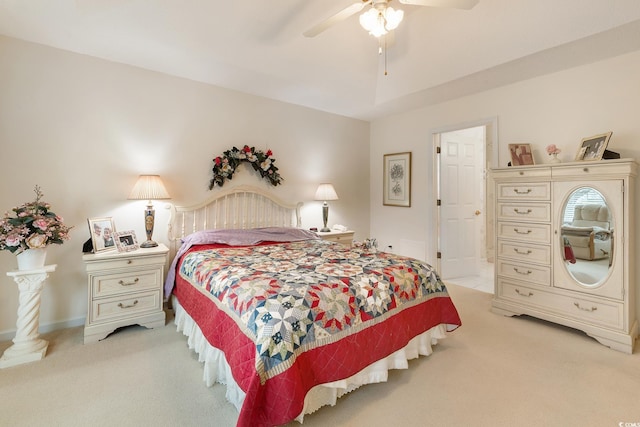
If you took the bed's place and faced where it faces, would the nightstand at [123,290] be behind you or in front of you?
behind

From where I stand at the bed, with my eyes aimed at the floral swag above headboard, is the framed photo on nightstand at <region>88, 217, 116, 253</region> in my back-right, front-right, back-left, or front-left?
front-left

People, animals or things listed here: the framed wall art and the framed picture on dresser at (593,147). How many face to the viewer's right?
0

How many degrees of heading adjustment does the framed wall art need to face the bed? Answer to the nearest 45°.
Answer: approximately 45° to its left

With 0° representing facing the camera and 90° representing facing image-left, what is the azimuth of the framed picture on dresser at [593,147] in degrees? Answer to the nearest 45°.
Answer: approximately 45°

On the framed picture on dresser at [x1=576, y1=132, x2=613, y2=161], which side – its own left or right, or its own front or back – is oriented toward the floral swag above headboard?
front

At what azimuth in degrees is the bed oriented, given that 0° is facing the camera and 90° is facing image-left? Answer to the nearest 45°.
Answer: approximately 315°

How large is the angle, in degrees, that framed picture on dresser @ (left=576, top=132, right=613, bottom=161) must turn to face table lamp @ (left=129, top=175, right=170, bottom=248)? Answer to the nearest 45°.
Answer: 0° — it already faces it

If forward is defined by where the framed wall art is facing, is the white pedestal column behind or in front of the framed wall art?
in front

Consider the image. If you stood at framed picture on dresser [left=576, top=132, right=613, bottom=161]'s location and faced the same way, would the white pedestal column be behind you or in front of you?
in front

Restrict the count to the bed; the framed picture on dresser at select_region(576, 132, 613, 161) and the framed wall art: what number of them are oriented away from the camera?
0

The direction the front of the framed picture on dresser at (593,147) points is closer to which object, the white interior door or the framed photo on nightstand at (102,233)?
the framed photo on nightstand

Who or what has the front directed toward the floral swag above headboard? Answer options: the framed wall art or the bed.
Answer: the framed wall art

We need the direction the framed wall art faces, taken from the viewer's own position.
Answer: facing the viewer and to the left of the viewer

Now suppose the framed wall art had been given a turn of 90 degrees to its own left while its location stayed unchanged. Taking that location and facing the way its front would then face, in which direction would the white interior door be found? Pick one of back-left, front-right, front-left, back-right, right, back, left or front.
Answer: front-left
